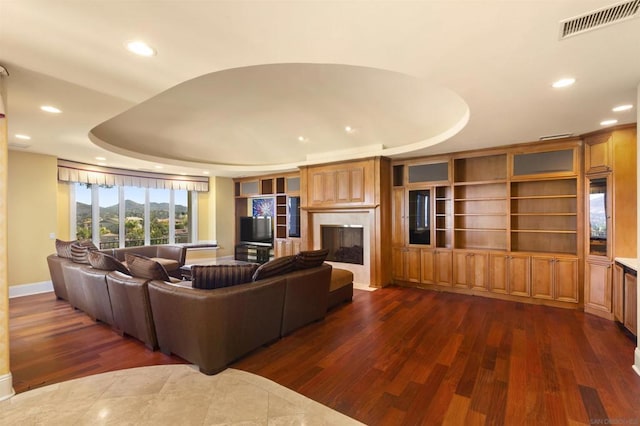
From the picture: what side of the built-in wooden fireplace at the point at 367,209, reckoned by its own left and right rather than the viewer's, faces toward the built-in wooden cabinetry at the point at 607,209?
left

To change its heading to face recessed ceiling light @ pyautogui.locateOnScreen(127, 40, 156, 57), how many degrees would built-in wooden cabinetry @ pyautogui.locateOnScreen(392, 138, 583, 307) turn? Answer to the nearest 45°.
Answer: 0° — it already faces it

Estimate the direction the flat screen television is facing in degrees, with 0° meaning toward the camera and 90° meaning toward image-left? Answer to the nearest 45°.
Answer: approximately 0°

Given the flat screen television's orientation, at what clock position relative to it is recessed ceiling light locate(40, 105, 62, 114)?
The recessed ceiling light is roughly at 1 o'clock from the flat screen television.

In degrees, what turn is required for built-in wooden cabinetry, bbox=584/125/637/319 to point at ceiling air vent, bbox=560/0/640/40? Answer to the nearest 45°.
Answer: approximately 45° to its left

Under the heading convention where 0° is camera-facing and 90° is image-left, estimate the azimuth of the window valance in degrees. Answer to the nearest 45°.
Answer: approximately 315°

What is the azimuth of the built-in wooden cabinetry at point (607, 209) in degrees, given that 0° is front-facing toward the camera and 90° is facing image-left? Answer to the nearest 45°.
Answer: approximately 45°

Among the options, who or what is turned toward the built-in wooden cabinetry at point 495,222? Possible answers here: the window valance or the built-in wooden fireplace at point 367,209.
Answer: the window valance
